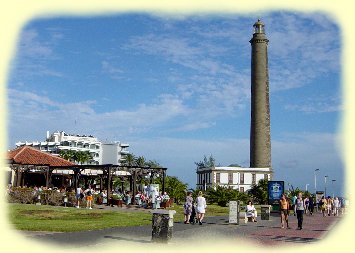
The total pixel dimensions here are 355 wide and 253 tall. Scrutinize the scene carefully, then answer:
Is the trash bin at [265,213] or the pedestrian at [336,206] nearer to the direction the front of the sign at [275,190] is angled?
the trash bin

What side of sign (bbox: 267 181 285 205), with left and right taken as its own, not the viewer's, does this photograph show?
front

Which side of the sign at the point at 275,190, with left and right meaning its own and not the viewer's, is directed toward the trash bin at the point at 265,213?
front

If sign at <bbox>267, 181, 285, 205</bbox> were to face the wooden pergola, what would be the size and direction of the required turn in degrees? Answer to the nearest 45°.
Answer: approximately 90° to its right

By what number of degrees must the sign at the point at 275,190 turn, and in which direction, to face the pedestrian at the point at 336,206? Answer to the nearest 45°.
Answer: approximately 135° to its left
